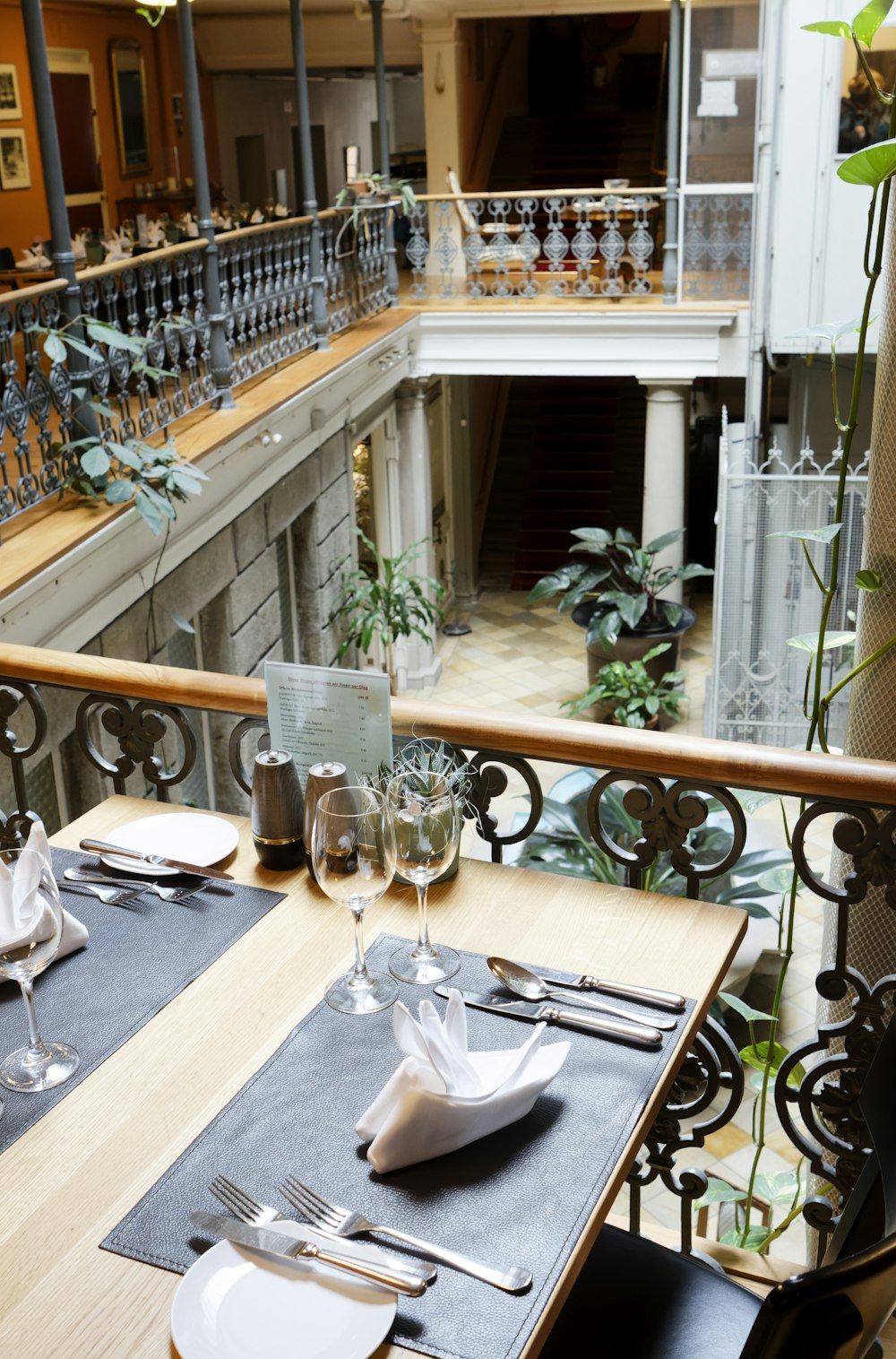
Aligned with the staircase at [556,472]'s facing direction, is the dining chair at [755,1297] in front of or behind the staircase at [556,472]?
in front

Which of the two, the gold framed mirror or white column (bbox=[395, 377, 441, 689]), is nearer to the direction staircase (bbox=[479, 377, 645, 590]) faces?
the white column

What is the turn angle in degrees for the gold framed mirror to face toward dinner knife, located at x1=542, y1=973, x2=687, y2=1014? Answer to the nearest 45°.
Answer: approximately 45° to its right

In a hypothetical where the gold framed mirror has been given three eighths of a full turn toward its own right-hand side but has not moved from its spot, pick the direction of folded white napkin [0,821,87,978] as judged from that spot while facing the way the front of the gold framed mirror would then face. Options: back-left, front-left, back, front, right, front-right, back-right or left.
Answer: left

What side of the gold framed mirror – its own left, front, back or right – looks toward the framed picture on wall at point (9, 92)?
right

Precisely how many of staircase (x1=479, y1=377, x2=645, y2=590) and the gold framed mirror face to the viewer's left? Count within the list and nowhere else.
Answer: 0

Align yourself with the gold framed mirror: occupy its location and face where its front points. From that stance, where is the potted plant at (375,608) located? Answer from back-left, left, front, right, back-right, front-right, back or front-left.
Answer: front-right

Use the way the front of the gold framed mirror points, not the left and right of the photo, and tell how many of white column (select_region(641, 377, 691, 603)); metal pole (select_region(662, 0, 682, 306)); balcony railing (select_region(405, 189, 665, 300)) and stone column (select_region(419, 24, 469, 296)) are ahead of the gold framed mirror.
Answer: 4

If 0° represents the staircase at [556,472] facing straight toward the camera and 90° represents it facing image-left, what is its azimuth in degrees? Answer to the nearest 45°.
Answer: approximately 0°

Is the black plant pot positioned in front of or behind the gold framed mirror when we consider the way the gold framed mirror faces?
in front

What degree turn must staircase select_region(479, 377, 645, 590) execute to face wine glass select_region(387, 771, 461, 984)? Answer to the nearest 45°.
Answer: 0° — it already faces it

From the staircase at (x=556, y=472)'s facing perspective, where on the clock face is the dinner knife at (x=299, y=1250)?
The dinner knife is roughly at 12 o'clock from the staircase.

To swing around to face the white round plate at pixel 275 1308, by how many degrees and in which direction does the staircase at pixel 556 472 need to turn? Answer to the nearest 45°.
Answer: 0° — it already faces it

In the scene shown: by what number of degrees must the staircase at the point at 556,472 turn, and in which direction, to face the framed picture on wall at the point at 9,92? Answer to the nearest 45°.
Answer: approximately 45° to its right

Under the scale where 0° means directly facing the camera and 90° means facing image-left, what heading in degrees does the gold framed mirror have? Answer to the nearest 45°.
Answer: approximately 315°
